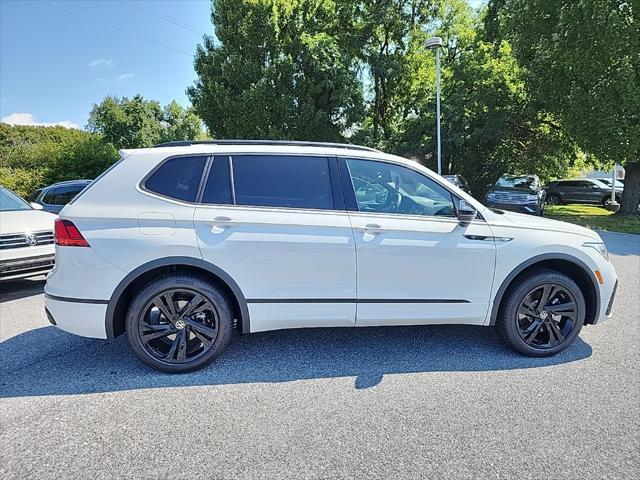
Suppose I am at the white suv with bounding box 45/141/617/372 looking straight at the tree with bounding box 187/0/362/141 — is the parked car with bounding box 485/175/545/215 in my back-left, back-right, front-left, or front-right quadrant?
front-right

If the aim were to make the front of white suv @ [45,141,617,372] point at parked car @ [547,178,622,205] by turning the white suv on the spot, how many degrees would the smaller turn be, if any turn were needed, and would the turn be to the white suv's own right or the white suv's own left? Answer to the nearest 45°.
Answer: approximately 45° to the white suv's own left

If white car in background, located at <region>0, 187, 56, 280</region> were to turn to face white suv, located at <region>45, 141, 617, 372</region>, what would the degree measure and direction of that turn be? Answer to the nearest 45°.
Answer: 0° — it already faces it

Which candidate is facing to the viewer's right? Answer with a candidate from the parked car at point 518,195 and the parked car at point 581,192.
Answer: the parked car at point 581,192

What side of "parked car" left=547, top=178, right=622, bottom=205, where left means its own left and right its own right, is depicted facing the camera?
right

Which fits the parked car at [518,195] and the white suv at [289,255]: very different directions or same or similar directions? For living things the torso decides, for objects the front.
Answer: very different directions

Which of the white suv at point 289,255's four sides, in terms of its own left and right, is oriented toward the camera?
right

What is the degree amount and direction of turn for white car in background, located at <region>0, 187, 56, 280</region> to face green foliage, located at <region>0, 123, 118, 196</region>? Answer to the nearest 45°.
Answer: approximately 135° to its left

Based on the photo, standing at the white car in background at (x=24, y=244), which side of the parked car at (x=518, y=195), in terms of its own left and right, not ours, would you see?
front

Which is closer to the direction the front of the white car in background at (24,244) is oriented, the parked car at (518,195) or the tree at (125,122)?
the parked car

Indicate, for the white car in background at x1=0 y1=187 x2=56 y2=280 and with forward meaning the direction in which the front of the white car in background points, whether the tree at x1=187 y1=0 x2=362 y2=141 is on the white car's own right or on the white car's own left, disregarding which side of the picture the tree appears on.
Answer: on the white car's own left

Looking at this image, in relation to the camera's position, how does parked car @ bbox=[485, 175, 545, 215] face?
facing the viewer and to the left of the viewer
